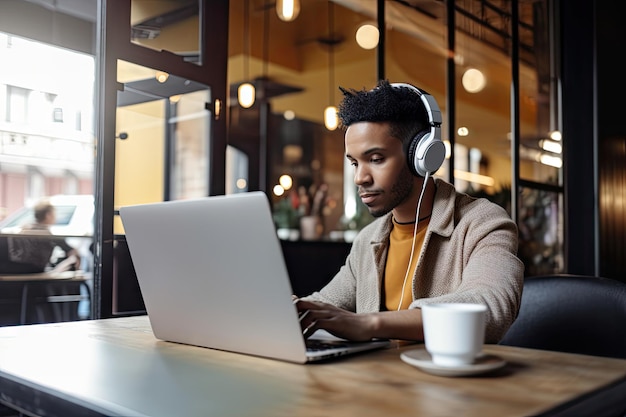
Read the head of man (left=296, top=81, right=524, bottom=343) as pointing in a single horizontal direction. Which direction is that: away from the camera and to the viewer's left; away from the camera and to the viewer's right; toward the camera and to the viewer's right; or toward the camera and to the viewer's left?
toward the camera and to the viewer's left

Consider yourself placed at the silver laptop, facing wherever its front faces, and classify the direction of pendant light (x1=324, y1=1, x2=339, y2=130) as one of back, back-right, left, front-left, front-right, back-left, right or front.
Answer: front-left

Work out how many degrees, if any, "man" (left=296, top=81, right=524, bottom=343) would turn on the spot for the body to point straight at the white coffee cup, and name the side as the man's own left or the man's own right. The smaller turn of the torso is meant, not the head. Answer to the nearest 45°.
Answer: approximately 45° to the man's own left

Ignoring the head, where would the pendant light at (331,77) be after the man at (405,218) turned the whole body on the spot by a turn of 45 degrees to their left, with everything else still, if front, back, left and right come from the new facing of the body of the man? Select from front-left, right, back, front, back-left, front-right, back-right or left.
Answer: back

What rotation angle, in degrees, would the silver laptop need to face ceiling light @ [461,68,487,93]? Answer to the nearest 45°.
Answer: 0° — it already faces it

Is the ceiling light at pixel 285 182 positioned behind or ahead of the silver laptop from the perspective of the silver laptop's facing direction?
ahead

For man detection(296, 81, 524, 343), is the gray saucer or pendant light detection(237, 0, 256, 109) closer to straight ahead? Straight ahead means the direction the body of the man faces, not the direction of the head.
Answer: the gray saucer

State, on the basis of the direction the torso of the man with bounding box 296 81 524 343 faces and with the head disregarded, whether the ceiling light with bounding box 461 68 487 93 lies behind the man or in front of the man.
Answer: behind

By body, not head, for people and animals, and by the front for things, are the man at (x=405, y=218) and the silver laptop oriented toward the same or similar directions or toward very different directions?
very different directions

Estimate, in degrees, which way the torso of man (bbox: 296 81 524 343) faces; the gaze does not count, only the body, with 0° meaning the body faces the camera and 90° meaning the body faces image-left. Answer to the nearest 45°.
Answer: approximately 45°

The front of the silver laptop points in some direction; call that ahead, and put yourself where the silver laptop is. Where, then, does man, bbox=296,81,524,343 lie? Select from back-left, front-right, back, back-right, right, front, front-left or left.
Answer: front

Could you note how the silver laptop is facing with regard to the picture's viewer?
facing away from the viewer and to the right of the viewer

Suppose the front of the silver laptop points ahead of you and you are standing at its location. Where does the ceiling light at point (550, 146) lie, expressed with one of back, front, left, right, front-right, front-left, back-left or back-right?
front

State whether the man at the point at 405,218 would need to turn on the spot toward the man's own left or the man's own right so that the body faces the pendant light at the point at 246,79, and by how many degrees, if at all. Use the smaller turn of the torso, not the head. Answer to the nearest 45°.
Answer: approximately 135° to the man's own right
